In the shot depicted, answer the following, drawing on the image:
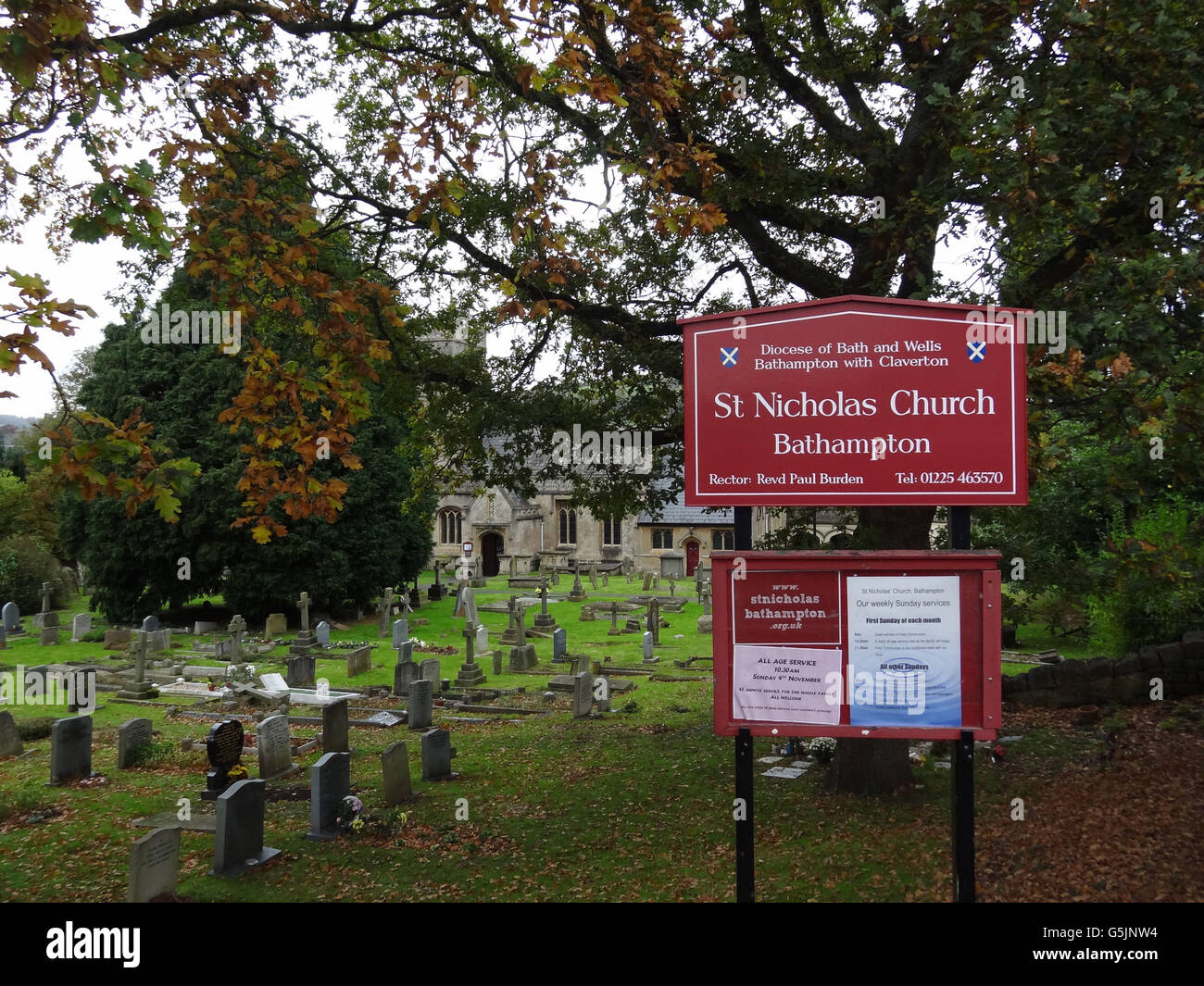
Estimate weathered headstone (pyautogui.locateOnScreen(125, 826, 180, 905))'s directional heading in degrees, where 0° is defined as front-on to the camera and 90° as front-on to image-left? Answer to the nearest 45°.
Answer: approximately 315°

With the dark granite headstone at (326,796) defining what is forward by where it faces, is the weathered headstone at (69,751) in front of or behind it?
behind

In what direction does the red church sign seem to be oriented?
toward the camera

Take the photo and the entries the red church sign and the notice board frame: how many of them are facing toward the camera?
2

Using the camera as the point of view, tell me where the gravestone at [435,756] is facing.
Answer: facing the viewer and to the right of the viewer

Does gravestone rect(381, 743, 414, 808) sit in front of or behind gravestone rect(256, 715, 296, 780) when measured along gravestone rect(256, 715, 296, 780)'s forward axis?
in front
